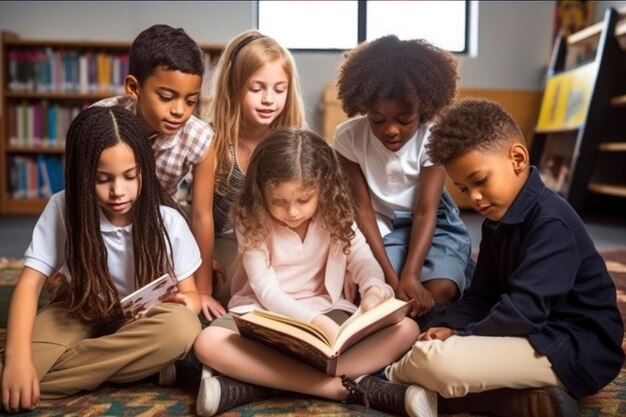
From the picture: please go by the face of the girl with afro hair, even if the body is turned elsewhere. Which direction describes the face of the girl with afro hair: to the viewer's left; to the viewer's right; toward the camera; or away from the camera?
toward the camera

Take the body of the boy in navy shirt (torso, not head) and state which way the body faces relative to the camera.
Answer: to the viewer's left

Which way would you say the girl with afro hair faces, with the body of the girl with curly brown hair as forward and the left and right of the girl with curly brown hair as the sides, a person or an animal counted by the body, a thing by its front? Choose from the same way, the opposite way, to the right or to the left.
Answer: the same way

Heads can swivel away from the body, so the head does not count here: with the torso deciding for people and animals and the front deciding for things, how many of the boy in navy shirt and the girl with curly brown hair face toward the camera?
1

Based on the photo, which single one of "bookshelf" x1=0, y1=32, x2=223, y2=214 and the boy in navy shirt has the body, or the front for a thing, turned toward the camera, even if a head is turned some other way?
the bookshelf

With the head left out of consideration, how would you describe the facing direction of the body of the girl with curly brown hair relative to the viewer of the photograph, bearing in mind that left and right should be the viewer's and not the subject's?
facing the viewer

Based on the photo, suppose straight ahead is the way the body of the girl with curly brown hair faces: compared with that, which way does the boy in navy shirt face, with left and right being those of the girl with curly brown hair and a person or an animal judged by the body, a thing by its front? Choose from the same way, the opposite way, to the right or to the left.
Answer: to the right

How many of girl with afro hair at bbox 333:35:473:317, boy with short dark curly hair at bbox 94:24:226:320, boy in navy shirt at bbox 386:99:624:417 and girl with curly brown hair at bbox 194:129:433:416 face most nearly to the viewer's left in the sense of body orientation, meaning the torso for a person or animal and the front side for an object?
1

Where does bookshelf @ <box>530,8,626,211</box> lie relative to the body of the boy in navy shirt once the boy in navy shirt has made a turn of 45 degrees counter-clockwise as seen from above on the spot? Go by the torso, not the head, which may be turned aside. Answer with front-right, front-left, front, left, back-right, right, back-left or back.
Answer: back-right

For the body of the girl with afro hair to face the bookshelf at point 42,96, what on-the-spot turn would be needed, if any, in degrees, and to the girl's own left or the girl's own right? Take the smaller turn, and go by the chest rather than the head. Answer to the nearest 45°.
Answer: approximately 135° to the girl's own right

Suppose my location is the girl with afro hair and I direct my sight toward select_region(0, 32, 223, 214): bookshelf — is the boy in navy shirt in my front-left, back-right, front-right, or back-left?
back-left

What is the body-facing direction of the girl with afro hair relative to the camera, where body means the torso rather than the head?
toward the camera

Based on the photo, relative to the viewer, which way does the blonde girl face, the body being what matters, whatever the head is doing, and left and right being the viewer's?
facing the viewer and to the right of the viewer
